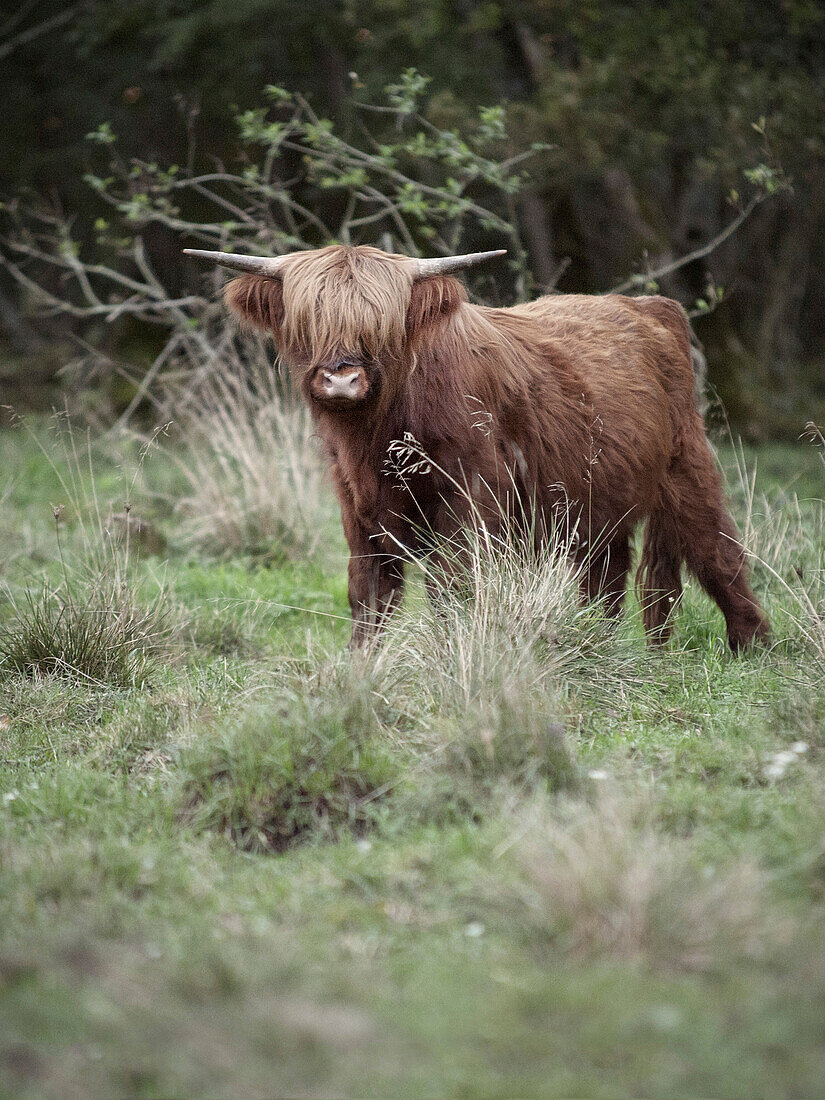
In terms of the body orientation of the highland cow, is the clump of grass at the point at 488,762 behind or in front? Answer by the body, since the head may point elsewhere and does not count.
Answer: in front

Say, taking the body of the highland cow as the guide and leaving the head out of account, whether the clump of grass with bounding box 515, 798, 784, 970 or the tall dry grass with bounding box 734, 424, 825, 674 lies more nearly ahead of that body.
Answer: the clump of grass

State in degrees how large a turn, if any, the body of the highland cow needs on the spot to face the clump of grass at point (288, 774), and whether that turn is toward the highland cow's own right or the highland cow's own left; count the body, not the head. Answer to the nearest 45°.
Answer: approximately 45° to the highland cow's own left

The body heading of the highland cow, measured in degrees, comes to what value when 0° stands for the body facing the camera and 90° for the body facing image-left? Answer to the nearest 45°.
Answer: approximately 45°

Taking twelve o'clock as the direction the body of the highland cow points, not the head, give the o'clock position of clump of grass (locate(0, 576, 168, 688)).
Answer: The clump of grass is roughly at 1 o'clock from the highland cow.

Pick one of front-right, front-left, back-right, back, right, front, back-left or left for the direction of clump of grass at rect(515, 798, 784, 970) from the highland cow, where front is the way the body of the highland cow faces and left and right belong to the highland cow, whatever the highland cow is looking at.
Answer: front-left

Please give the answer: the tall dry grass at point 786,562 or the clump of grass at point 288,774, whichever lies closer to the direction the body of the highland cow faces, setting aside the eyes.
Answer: the clump of grass
